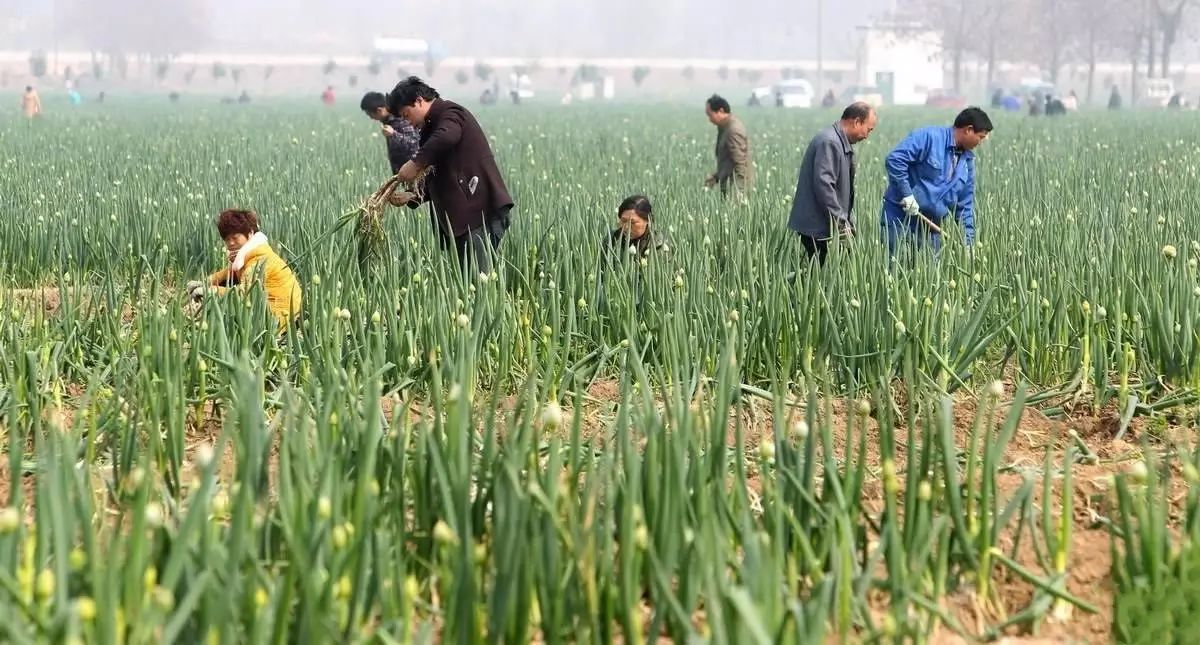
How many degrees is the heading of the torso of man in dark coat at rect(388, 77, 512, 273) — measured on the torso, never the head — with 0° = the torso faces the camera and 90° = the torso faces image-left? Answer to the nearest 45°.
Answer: approximately 90°

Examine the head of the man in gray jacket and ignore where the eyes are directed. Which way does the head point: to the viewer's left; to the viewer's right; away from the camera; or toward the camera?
to the viewer's right

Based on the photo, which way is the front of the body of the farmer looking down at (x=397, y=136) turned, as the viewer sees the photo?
to the viewer's left

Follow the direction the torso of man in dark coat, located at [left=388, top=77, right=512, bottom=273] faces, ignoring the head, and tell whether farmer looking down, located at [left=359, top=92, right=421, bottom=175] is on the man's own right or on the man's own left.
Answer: on the man's own right

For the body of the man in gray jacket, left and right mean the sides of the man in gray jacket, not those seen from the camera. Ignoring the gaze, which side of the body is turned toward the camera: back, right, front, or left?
right

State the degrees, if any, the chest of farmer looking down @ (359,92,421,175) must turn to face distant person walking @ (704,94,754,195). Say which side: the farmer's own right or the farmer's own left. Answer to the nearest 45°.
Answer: approximately 135° to the farmer's own right

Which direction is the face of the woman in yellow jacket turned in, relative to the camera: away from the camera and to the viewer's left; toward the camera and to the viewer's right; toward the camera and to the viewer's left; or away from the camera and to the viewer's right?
toward the camera and to the viewer's left

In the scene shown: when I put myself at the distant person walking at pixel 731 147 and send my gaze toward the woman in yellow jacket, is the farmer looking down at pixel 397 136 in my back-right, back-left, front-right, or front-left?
front-right

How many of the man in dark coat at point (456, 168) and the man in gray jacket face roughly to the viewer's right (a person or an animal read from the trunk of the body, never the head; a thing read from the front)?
1

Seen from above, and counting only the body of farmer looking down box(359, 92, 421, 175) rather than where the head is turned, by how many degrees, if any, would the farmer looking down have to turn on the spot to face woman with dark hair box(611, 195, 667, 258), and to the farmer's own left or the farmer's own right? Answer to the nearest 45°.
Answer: approximately 135° to the farmer's own left

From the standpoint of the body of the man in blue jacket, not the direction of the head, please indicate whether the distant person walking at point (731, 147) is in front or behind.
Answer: behind

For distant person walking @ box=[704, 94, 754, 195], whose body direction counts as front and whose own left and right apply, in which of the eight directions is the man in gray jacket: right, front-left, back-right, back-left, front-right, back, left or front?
left

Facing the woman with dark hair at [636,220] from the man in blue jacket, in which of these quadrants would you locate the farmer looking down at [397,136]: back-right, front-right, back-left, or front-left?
front-right
